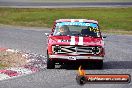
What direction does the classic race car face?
toward the camera
